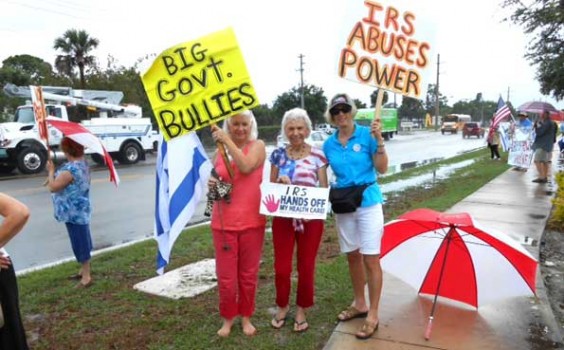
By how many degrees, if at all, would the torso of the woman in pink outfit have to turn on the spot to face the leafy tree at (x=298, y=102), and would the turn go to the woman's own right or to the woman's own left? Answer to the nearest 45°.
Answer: approximately 180°

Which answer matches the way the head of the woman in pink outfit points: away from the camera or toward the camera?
toward the camera

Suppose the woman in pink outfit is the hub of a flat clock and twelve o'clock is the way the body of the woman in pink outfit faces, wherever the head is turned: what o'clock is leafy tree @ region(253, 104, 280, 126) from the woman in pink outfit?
The leafy tree is roughly at 6 o'clock from the woman in pink outfit.

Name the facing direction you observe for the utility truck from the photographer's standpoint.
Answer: facing the viewer and to the left of the viewer

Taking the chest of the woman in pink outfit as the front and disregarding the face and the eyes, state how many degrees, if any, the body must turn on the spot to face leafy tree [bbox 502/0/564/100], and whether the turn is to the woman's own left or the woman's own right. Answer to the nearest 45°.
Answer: approximately 135° to the woman's own left

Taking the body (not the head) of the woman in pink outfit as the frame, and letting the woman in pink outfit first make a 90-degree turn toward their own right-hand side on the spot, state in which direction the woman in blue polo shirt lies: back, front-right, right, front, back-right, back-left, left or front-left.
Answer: back

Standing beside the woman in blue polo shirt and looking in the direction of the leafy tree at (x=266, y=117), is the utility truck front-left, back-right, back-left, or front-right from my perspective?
front-left

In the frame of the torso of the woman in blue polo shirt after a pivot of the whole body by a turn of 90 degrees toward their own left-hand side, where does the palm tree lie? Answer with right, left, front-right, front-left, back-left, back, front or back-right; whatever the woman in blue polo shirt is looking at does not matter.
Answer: back

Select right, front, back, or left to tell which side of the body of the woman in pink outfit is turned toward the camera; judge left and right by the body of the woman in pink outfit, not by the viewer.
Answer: front

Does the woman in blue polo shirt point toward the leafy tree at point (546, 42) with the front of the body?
no

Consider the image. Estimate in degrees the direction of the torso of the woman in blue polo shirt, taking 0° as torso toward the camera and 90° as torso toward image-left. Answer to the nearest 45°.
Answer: approximately 45°

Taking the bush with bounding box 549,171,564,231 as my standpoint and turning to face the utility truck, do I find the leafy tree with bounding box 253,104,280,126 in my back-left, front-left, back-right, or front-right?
front-right

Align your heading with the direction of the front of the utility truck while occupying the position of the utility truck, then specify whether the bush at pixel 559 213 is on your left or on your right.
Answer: on your left

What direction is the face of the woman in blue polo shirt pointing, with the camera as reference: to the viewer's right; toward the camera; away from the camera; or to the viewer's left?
toward the camera

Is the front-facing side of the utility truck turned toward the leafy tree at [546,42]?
no

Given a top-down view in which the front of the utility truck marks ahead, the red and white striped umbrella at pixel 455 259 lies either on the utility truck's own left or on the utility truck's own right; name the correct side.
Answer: on the utility truck's own left
